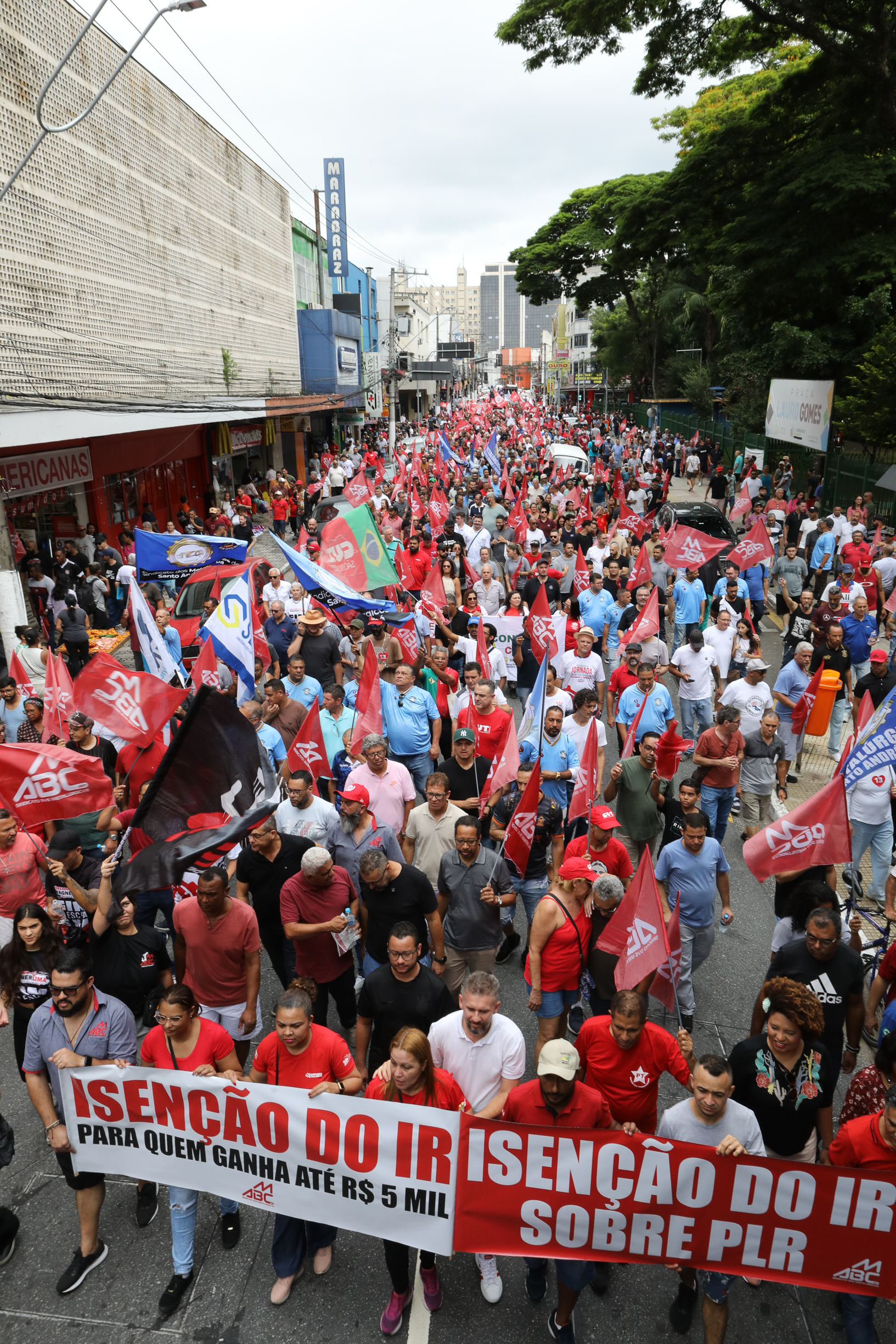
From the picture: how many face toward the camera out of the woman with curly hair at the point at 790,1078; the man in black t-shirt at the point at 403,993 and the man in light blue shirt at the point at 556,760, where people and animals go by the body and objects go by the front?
3

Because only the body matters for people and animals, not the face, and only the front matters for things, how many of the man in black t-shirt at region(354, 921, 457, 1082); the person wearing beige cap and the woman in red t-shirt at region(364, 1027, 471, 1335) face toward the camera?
3

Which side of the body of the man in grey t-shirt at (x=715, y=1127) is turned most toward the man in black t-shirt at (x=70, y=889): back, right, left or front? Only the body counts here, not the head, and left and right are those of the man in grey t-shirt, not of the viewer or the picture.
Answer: right

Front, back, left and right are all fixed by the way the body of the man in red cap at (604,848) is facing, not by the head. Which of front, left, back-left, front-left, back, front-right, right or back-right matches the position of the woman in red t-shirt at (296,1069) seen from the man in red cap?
front-right

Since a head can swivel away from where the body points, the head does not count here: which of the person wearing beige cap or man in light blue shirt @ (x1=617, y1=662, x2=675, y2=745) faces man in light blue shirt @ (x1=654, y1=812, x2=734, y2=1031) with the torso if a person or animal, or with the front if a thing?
man in light blue shirt @ (x1=617, y1=662, x2=675, y2=745)

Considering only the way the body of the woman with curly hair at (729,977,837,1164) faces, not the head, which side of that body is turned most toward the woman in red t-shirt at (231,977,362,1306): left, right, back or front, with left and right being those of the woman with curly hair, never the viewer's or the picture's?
right

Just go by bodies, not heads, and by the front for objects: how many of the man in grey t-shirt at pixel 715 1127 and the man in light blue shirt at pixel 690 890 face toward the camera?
2

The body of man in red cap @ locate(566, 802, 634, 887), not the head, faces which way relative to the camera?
toward the camera

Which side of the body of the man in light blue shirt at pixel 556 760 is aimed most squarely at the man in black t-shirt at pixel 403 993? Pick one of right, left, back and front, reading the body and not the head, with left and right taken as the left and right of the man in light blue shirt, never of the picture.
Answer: front

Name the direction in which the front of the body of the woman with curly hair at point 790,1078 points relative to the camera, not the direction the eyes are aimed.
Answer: toward the camera

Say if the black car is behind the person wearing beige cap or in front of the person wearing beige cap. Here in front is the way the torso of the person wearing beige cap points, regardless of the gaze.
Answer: behind

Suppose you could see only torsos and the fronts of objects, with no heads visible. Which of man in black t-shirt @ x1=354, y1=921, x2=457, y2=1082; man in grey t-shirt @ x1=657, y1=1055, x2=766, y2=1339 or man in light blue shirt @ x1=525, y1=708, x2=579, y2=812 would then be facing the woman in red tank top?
the man in light blue shirt

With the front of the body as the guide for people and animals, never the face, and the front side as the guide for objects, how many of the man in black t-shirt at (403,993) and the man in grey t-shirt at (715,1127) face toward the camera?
2

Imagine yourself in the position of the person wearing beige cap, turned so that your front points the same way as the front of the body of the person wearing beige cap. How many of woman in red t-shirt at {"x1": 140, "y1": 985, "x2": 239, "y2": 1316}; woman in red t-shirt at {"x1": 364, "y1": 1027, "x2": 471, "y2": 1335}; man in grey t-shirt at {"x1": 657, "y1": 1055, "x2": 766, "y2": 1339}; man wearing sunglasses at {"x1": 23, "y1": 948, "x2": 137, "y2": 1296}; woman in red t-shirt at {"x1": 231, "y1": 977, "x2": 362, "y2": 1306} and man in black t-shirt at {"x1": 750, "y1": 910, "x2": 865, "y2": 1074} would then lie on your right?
4

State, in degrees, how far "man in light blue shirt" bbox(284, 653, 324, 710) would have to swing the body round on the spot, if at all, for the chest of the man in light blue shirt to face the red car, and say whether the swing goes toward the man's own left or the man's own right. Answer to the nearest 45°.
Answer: approximately 180°

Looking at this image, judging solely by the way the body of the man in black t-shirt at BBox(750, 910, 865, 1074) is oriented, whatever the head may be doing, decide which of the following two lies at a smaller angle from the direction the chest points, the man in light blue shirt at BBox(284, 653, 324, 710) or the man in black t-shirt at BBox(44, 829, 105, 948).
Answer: the man in black t-shirt
